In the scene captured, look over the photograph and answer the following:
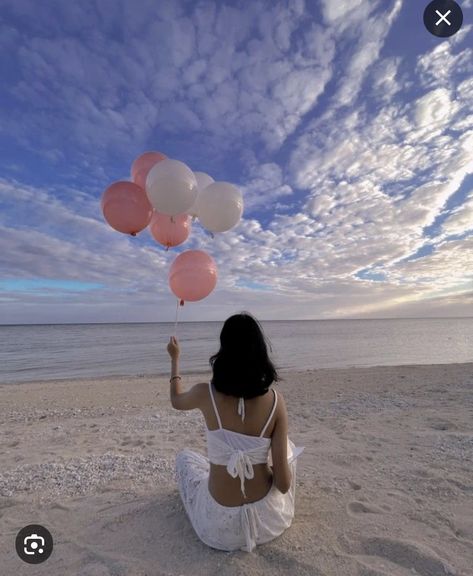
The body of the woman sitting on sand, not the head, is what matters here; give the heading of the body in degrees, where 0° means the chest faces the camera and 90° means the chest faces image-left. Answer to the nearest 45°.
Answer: approximately 180°

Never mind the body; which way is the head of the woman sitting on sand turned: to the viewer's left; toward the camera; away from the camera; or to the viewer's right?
away from the camera
